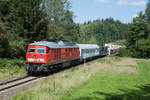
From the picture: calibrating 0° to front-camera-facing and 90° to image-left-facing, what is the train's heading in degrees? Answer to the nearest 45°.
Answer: approximately 45°
